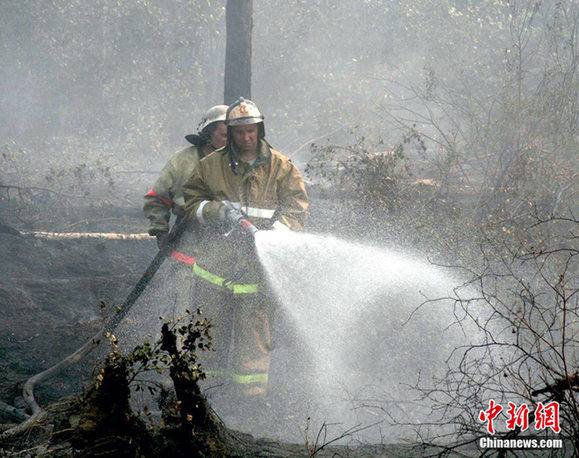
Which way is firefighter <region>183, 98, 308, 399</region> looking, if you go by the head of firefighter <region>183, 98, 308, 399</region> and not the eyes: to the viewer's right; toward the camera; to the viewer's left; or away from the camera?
toward the camera

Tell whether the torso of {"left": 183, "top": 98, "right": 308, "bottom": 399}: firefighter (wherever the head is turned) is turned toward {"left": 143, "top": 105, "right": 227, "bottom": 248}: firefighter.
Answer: no

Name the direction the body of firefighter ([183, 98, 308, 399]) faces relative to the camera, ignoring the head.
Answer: toward the camera

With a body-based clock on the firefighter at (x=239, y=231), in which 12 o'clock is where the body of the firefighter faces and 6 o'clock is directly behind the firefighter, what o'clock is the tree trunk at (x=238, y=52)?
The tree trunk is roughly at 6 o'clock from the firefighter.
